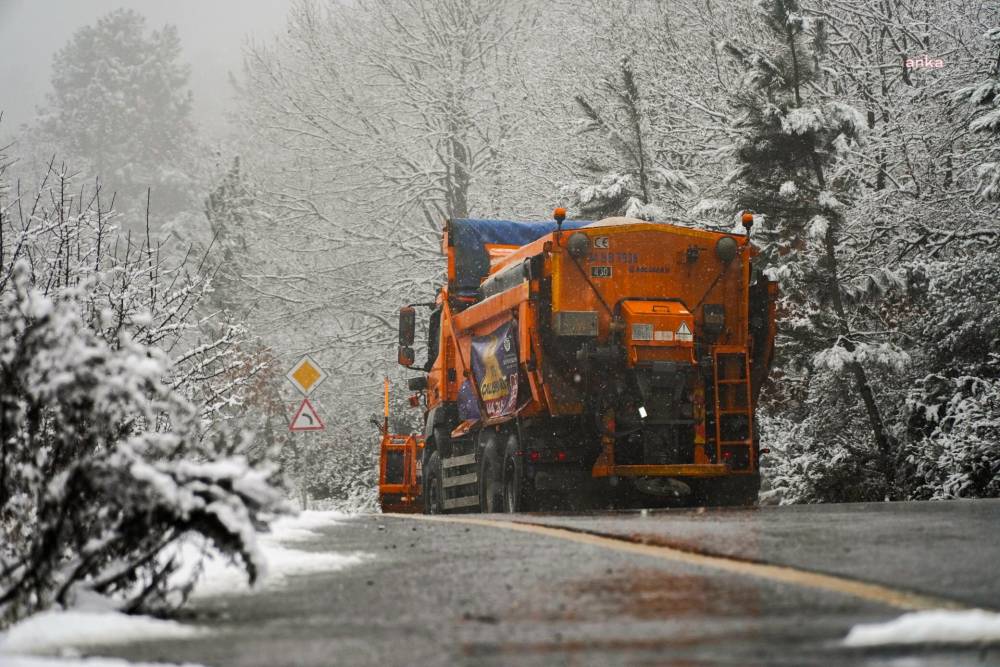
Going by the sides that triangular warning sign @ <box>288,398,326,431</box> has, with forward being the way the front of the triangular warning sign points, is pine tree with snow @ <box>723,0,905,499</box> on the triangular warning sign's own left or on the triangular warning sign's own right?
on the triangular warning sign's own left

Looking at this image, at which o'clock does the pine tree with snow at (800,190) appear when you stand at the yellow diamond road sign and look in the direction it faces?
The pine tree with snow is roughly at 10 o'clock from the yellow diamond road sign.

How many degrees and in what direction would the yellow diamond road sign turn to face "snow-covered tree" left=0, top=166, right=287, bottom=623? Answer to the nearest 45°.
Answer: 0° — it already faces it

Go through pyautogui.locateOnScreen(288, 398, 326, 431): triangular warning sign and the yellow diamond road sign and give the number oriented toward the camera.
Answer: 2

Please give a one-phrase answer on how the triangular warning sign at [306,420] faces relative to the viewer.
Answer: facing the viewer

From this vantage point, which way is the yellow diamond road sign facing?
toward the camera

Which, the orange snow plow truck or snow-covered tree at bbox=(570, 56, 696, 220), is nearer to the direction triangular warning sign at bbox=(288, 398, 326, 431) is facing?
the orange snow plow truck

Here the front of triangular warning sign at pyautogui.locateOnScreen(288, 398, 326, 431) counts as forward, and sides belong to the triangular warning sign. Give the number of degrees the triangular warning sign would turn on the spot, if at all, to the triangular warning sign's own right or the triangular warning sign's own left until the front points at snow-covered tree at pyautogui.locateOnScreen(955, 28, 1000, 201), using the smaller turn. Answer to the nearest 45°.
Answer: approximately 45° to the triangular warning sign's own left

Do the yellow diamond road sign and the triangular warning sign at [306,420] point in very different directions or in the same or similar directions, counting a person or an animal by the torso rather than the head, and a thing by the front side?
same or similar directions

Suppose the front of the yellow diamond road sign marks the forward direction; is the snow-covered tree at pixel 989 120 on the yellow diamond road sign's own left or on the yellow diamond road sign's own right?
on the yellow diamond road sign's own left
